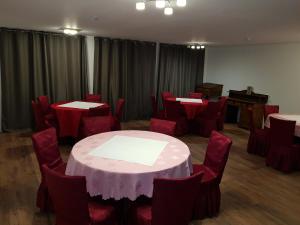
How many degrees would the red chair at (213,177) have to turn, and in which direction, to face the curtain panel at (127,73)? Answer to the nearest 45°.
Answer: approximately 90° to its right

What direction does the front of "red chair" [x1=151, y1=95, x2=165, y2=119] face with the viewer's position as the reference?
facing to the right of the viewer

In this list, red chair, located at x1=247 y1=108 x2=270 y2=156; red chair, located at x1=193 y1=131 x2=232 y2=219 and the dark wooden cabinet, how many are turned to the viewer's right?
1

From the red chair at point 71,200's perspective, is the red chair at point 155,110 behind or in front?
in front

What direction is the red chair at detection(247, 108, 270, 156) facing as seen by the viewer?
to the viewer's right

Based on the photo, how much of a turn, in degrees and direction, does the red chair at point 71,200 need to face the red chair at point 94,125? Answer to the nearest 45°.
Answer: approximately 45° to its left

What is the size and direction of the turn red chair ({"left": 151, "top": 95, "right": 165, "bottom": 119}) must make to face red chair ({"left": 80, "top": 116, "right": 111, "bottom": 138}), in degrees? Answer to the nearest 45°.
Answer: approximately 90° to its right

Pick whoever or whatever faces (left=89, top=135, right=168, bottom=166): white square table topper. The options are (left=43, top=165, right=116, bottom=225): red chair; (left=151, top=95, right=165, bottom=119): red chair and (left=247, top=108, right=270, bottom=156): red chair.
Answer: (left=43, top=165, right=116, bottom=225): red chair

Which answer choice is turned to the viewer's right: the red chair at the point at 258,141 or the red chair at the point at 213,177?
the red chair at the point at 258,141

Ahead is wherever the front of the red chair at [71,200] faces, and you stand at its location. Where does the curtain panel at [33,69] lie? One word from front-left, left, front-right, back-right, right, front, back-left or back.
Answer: front-left

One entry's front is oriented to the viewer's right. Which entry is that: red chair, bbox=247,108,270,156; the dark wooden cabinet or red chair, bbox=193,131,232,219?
red chair, bbox=247,108,270,156

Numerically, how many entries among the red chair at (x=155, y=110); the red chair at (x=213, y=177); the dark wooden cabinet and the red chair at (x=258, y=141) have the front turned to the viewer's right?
2

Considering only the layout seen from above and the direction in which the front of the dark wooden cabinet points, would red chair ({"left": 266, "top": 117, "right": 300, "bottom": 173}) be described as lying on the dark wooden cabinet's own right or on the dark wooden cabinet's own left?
on the dark wooden cabinet's own left

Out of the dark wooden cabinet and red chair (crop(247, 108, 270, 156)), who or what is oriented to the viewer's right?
the red chair

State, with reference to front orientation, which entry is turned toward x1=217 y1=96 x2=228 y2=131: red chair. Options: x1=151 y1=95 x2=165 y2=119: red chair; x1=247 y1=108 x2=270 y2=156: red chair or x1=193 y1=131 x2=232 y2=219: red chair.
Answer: x1=151 y1=95 x2=165 y2=119: red chair
